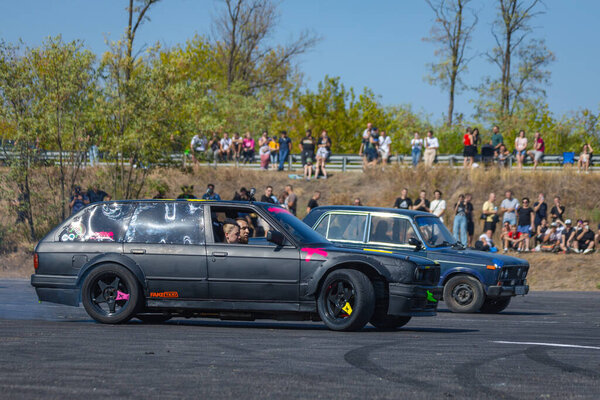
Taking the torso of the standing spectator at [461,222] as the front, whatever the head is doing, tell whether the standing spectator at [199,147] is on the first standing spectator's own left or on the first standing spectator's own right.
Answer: on the first standing spectator's own right

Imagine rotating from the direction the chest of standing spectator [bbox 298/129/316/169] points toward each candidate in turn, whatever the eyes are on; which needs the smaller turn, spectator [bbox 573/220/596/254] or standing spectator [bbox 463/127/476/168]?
the spectator

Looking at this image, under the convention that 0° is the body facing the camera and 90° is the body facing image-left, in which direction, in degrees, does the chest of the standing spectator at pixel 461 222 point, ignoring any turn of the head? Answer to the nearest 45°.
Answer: approximately 0°

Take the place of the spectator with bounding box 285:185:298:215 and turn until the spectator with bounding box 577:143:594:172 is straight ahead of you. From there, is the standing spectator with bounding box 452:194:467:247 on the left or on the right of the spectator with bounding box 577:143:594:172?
right

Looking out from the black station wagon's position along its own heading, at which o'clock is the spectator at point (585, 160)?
The spectator is roughly at 10 o'clock from the black station wagon.

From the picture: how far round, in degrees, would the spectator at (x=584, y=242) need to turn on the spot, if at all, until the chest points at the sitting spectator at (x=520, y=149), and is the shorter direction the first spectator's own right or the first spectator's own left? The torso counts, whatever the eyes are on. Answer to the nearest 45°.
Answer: approximately 180°

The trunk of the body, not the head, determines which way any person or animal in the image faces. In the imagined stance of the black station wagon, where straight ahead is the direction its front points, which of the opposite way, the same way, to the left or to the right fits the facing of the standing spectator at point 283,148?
to the right

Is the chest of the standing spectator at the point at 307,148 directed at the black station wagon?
yes

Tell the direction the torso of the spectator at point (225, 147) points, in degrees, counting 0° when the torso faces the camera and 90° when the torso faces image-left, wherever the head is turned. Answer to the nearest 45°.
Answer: approximately 0°

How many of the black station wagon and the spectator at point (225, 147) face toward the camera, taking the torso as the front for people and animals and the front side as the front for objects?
1

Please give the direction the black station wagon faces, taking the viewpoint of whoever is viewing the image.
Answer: facing to the right of the viewer
